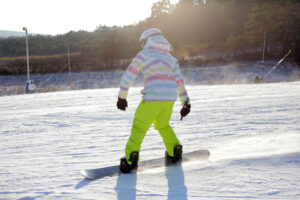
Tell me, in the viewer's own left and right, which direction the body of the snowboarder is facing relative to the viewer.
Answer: facing away from the viewer and to the left of the viewer
